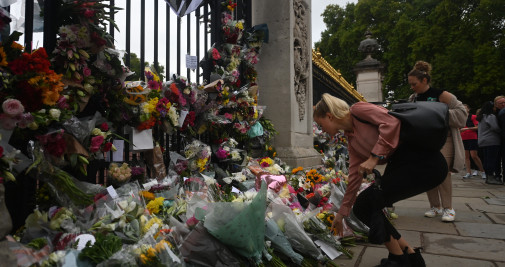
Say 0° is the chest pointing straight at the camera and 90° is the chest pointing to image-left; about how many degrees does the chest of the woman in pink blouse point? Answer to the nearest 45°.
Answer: approximately 90°

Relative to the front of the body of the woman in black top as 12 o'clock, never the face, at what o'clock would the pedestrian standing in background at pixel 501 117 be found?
The pedestrian standing in background is roughly at 5 o'clock from the woman in black top.

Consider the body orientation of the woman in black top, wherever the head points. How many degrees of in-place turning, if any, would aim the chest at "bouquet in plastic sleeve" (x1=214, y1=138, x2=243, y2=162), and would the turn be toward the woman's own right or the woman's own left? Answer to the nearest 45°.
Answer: approximately 45° to the woman's own right

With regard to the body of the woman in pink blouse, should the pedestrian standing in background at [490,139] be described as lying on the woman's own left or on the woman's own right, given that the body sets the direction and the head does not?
on the woman's own right

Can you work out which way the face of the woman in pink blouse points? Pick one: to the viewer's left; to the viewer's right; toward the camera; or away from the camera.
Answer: to the viewer's left

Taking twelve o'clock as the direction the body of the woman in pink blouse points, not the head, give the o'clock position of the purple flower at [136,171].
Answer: The purple flower is roughly at 12 o'clock from the woman in pink blouse.

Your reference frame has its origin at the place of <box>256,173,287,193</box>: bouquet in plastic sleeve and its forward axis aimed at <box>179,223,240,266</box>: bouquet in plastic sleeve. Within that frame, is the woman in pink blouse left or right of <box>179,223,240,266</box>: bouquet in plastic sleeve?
left

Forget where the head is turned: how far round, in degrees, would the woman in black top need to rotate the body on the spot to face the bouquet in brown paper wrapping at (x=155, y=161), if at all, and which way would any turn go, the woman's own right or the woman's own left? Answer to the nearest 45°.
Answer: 0° — they already face it

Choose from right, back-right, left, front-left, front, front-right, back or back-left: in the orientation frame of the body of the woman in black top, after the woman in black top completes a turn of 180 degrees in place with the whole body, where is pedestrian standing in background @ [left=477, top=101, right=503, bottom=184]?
front-left

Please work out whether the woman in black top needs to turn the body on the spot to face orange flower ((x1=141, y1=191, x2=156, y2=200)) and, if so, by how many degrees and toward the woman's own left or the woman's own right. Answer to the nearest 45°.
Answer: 0° — they already face it
